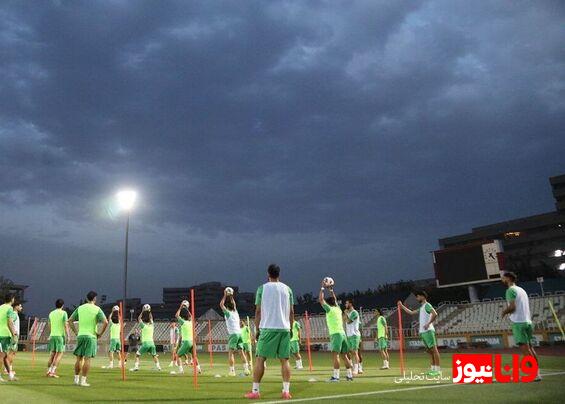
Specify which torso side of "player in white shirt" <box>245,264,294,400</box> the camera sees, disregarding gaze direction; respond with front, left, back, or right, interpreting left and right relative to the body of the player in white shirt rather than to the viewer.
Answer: back

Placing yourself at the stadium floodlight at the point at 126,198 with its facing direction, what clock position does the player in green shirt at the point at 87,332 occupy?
The player in green shirt is roughly at 12 o'clock from the stadium floodlight.

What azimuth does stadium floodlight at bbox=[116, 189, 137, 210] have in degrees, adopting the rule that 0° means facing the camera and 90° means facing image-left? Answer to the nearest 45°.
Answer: approximately 0°

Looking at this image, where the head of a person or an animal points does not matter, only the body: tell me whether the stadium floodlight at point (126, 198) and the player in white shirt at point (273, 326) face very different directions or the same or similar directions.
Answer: very different directions

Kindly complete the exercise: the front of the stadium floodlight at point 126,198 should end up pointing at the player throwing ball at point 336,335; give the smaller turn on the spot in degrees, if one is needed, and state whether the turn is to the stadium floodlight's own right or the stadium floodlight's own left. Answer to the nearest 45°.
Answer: approximately 45° to the stadium floodlight's own left
